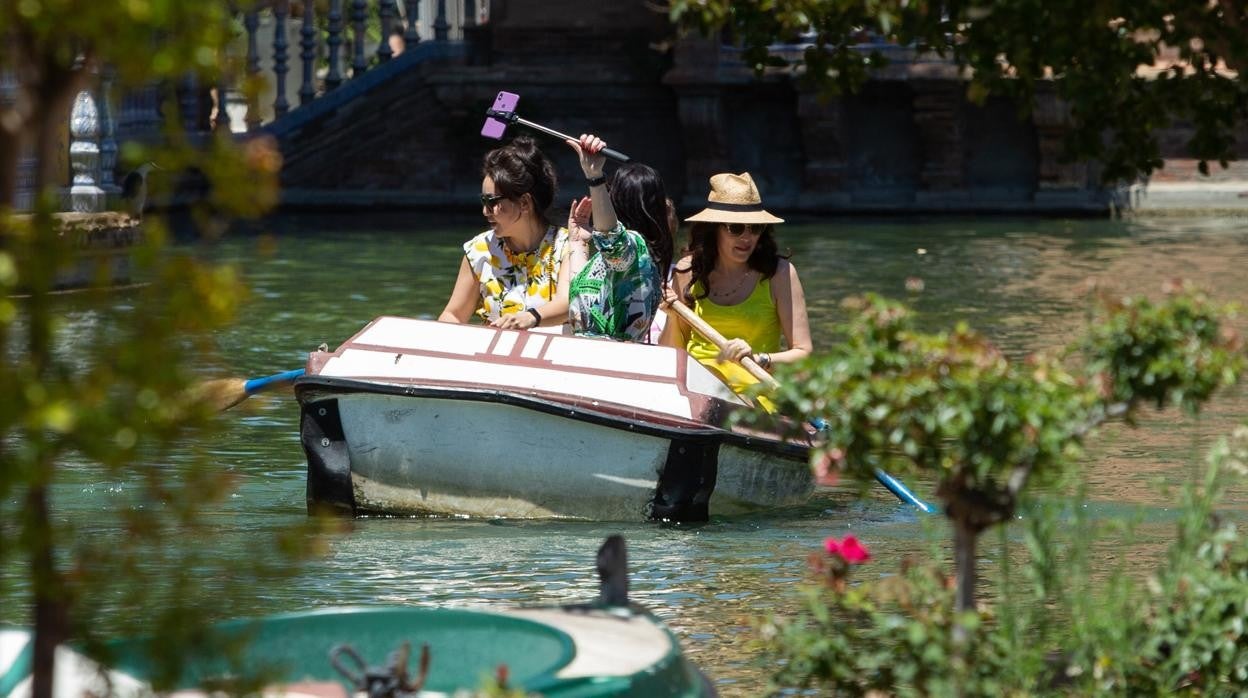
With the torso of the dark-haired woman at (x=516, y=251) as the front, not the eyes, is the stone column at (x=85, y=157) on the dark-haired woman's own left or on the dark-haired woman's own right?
on the dark-haired woman's own right

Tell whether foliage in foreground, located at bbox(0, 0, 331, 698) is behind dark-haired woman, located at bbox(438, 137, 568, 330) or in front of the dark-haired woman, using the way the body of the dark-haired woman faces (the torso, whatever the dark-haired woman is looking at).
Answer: in front

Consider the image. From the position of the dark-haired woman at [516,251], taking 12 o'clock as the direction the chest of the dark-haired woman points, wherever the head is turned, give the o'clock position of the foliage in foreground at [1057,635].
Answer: The foliage in foreground is roughly at 10 o'clock from the dark-haired woman.

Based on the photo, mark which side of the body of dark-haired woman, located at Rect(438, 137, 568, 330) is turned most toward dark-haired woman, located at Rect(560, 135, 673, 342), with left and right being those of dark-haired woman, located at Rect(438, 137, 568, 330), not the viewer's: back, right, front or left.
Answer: left

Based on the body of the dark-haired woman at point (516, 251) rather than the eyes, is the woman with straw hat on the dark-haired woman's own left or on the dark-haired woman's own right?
on the dark-haired woman's own left

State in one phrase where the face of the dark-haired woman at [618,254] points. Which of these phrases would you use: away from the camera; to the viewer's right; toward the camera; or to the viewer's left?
away from the camera

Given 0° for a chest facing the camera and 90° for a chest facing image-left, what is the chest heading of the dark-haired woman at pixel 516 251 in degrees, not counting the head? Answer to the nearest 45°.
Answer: approximately 45°

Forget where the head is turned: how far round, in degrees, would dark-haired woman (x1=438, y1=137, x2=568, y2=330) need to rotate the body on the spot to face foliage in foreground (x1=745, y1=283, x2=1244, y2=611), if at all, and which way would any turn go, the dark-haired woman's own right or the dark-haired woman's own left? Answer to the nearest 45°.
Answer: approximately 45° to the dark-haired woman's own left
